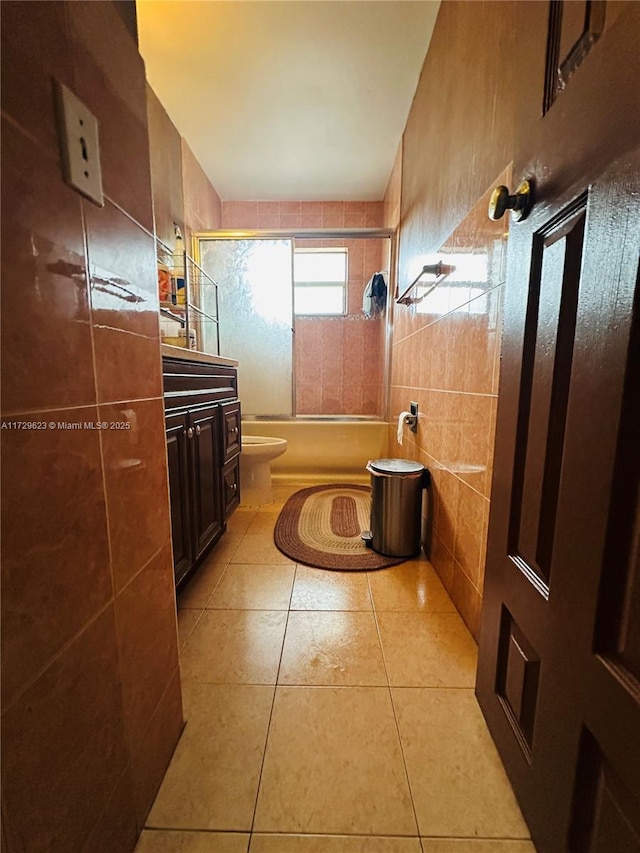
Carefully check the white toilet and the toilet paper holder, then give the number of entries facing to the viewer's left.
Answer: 1

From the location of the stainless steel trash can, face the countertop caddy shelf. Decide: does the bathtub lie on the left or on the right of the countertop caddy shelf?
right

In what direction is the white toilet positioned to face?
to the viewer's right

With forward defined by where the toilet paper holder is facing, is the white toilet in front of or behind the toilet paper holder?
in front

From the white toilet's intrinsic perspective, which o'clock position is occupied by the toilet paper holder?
The toilet paper holder is roughly at 1 o'clock from the white toilet.

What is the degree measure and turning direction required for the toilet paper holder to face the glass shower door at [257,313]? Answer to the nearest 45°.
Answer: approximately 45° to its right

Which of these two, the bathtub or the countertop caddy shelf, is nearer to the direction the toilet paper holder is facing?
the countertop caddy shelf

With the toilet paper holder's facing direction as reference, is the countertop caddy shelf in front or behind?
in front

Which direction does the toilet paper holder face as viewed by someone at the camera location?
facing to the left of the viewer

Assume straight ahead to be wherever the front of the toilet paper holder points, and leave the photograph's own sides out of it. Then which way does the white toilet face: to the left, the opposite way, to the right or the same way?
the opposite way

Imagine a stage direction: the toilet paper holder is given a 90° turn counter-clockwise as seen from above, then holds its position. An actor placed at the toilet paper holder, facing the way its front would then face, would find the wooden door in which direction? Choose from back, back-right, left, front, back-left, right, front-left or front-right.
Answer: front

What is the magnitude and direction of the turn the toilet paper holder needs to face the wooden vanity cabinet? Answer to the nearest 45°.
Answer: approximately 45° to its left
